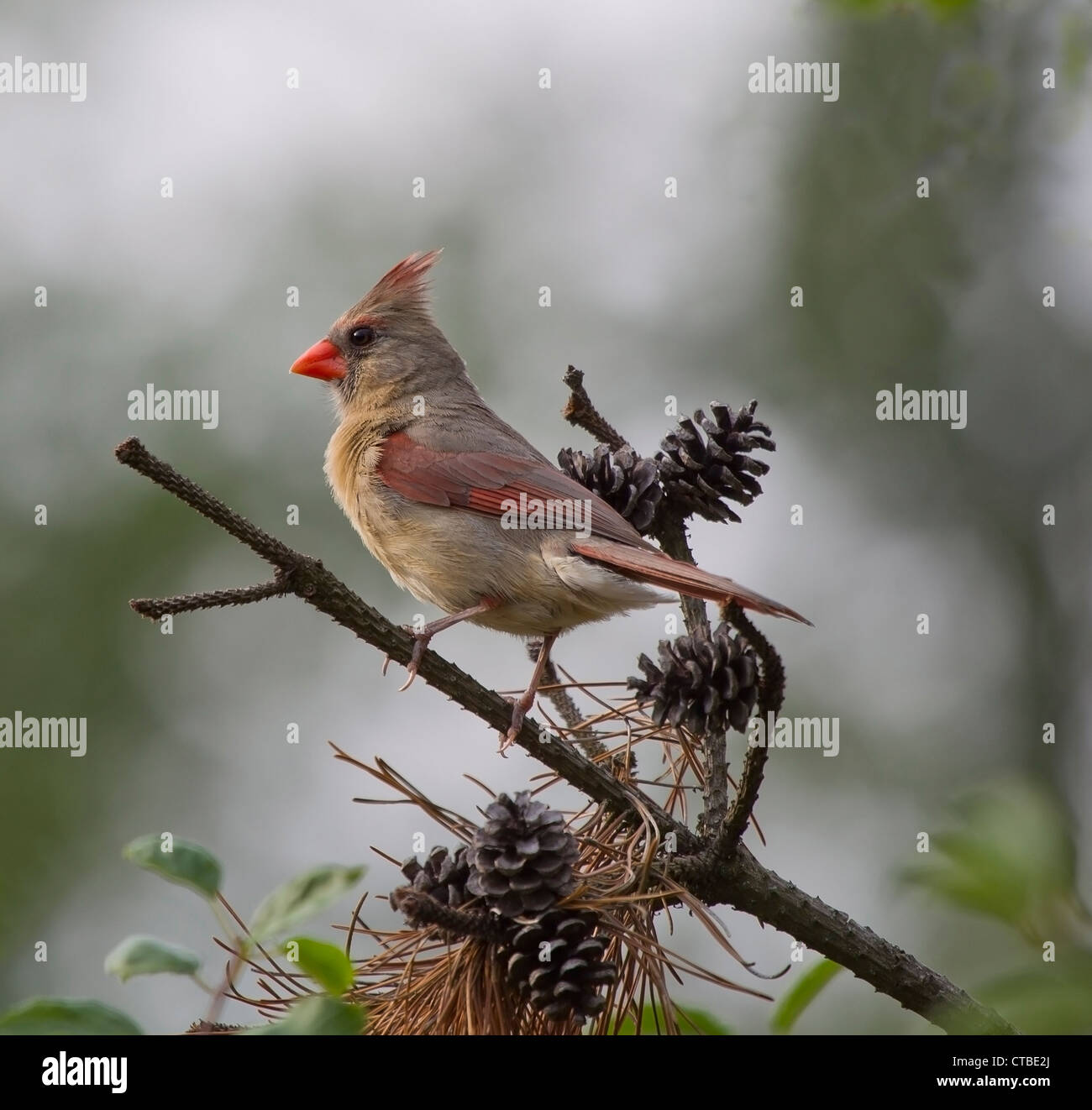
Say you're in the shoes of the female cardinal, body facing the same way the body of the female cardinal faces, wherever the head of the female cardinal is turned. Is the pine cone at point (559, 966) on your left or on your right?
on your left

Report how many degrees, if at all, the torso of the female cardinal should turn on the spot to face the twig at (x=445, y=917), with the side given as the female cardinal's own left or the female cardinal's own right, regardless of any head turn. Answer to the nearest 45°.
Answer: approximately 90° to the female cardinal's own left

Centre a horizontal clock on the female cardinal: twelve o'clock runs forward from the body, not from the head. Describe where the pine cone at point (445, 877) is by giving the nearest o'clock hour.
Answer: The pine cone is roughly at 9 o'clock from the female cardinal.

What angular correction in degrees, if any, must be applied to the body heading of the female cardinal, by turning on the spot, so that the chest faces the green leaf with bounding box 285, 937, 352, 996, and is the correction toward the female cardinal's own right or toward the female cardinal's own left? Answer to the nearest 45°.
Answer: approximately 90° to the female cardinal's own left

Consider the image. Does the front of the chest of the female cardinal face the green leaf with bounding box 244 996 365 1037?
no

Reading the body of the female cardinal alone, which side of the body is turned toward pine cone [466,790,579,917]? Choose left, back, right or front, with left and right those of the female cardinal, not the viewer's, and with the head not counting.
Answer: left

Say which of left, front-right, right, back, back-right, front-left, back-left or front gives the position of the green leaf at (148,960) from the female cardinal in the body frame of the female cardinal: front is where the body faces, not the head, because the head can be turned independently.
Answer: left

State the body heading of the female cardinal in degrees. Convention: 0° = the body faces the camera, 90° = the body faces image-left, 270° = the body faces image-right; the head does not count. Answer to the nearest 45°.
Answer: approximately 90°
